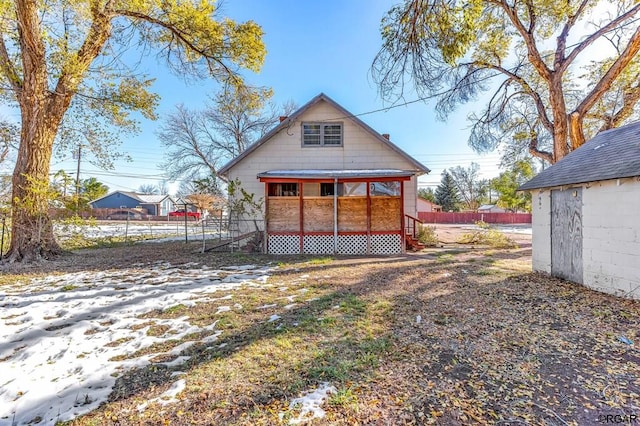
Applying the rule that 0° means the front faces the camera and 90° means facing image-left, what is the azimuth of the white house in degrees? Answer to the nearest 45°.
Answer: approximately 0°

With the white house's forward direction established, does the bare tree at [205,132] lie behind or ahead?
behind

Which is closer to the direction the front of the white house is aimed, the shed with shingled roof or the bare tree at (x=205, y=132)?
the shed with shingled roof

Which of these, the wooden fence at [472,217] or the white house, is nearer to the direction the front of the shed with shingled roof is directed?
the white house

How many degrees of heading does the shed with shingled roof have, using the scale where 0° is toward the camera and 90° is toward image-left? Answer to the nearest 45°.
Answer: approximately 45°

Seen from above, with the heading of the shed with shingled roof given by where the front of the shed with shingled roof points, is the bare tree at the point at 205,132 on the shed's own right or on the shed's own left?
on the shed's own right

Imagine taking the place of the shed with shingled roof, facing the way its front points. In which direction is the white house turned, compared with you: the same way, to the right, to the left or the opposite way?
to the left

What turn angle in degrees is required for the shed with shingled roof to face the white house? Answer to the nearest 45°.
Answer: approximately 45° to its right
